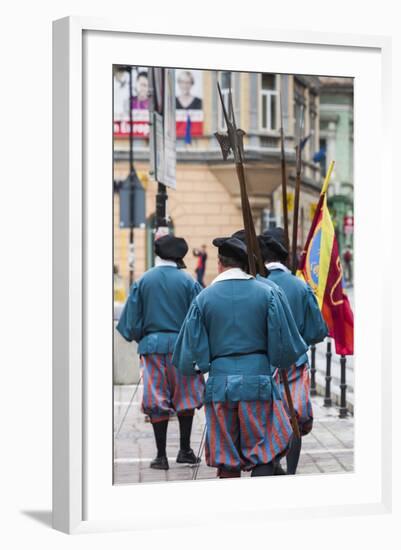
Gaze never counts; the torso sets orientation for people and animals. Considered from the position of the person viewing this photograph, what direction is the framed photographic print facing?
facing the viewer and to the right of the viewer
